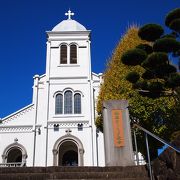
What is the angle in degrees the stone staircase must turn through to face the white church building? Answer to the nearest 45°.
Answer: approximately 180°

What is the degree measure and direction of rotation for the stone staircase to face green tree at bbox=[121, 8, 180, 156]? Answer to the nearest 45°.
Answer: approximately 135° to its left

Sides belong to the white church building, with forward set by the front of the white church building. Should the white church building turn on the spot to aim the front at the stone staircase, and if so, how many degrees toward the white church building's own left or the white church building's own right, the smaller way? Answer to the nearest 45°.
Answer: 0° — it already faces it

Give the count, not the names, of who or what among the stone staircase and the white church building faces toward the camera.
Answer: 2

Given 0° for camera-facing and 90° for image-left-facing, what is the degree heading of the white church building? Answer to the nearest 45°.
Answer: approximately 0°

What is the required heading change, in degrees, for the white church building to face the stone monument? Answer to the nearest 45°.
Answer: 0° — it already faces it
